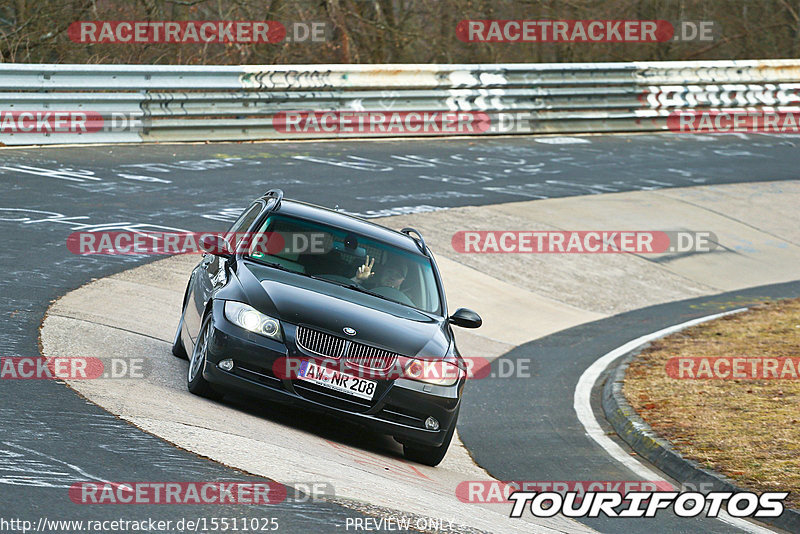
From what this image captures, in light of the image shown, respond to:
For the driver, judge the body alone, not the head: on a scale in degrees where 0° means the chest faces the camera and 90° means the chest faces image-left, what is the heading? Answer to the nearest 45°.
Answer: approximately 0°

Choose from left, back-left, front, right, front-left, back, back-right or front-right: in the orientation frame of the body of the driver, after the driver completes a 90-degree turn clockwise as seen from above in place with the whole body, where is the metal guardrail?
right
